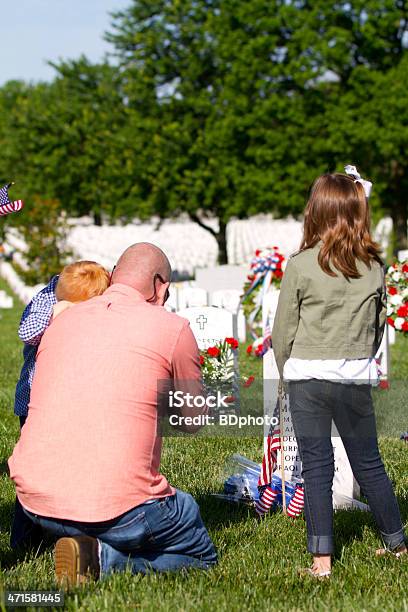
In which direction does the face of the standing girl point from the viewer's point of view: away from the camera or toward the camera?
away from the camera

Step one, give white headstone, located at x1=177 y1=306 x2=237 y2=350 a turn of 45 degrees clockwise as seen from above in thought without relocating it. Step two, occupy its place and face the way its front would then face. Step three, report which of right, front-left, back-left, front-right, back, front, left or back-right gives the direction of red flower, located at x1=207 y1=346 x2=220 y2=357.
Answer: front-left

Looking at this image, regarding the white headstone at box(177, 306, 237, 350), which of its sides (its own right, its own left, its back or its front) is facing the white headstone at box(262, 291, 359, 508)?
front

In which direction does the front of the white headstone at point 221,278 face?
toward the camera

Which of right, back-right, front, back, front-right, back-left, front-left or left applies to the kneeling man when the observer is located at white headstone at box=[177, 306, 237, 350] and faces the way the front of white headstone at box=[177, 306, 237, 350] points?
front

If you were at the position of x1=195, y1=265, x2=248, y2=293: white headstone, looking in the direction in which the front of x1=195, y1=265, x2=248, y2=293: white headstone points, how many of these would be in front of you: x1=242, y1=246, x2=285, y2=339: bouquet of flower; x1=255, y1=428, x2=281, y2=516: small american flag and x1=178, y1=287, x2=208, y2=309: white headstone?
3

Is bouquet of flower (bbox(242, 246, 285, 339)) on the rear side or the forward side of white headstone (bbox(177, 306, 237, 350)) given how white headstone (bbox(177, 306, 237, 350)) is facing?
on the rear side

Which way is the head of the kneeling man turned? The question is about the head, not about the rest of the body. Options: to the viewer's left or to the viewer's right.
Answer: to the viewer's right

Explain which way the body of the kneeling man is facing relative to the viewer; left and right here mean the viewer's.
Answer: facing away from the viewer and to the right of the viewer

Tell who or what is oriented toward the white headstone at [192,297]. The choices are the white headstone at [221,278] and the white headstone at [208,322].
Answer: the white headstone at [221,278]

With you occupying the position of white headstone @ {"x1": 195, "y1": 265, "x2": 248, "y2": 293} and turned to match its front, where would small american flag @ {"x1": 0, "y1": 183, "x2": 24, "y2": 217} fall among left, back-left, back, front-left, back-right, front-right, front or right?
back-right

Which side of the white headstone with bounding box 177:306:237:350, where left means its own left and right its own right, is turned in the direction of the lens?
front

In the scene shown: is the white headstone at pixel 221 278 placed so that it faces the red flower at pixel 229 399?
yes

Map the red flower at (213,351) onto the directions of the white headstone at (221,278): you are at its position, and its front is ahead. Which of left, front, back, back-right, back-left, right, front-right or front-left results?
front

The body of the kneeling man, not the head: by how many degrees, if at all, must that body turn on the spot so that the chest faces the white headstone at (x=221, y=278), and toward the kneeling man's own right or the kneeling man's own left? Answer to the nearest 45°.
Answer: approximately 45° to the kneeling man's own left
